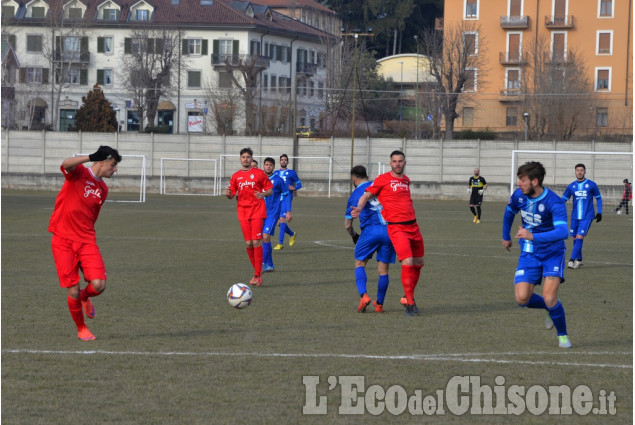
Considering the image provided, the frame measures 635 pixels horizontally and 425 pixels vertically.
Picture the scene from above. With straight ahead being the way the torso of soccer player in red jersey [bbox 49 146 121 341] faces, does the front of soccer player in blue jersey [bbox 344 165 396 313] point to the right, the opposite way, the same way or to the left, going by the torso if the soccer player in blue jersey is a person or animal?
the opposite way

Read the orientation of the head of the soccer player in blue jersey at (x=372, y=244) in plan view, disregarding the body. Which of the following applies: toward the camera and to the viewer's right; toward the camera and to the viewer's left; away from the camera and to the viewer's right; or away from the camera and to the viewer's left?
away from the camera and to the viewer's left

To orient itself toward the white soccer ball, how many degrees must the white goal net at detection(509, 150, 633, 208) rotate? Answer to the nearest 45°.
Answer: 0° — it already faces it

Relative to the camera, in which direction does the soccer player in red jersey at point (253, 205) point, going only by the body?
toward the camera

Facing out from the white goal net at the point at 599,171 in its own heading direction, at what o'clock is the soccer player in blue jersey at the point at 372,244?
The soccer player in blue jersey is roughly at 12 o'clock from the white goal net.

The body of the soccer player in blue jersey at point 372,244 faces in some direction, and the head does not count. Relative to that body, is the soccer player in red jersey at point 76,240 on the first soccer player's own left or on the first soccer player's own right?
on the first soccer player's own left

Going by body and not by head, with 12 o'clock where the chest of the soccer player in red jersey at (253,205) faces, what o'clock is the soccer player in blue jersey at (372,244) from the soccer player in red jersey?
The soccer player in blue jersey is roughly at 11 o'clock from the soccer player in red jersey.

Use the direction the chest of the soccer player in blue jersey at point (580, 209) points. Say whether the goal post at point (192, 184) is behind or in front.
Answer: behind

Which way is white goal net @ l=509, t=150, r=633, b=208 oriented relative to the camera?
toward the camera

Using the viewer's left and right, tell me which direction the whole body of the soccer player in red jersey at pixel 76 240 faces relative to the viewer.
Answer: facing the viewer and to the right of the viewer

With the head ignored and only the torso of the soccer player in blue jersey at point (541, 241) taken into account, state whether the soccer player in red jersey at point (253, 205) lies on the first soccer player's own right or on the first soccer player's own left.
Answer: on the first soccer player's own right
